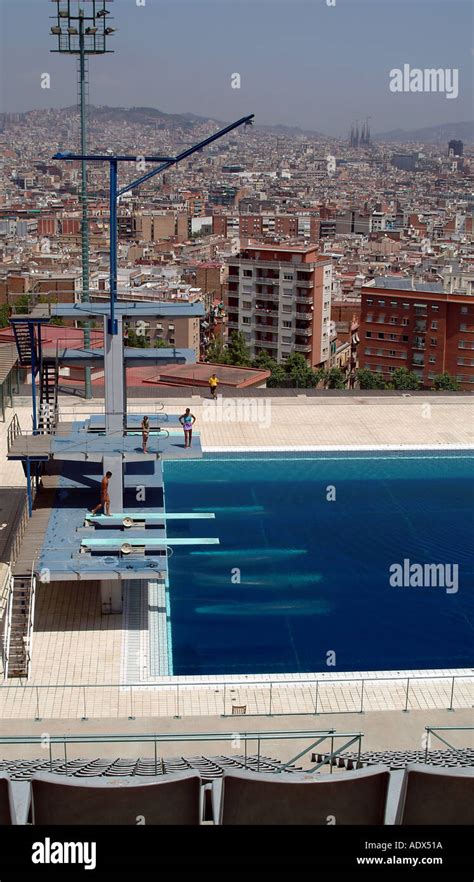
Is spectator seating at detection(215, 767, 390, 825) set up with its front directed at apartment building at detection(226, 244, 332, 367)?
yes

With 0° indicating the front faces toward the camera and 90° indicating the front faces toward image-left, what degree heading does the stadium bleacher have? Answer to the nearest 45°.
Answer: approximately 180°

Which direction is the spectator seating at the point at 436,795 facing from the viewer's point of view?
away from the camera

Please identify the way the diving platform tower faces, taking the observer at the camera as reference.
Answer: facing to the right of the viewer

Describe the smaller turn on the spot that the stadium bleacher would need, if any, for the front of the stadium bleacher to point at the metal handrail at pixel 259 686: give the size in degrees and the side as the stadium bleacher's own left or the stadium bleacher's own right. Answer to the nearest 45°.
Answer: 0° — it already faces it

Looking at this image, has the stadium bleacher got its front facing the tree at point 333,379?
yes

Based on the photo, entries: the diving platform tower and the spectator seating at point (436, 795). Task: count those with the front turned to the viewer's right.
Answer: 1

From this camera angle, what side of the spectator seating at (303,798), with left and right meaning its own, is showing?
back
